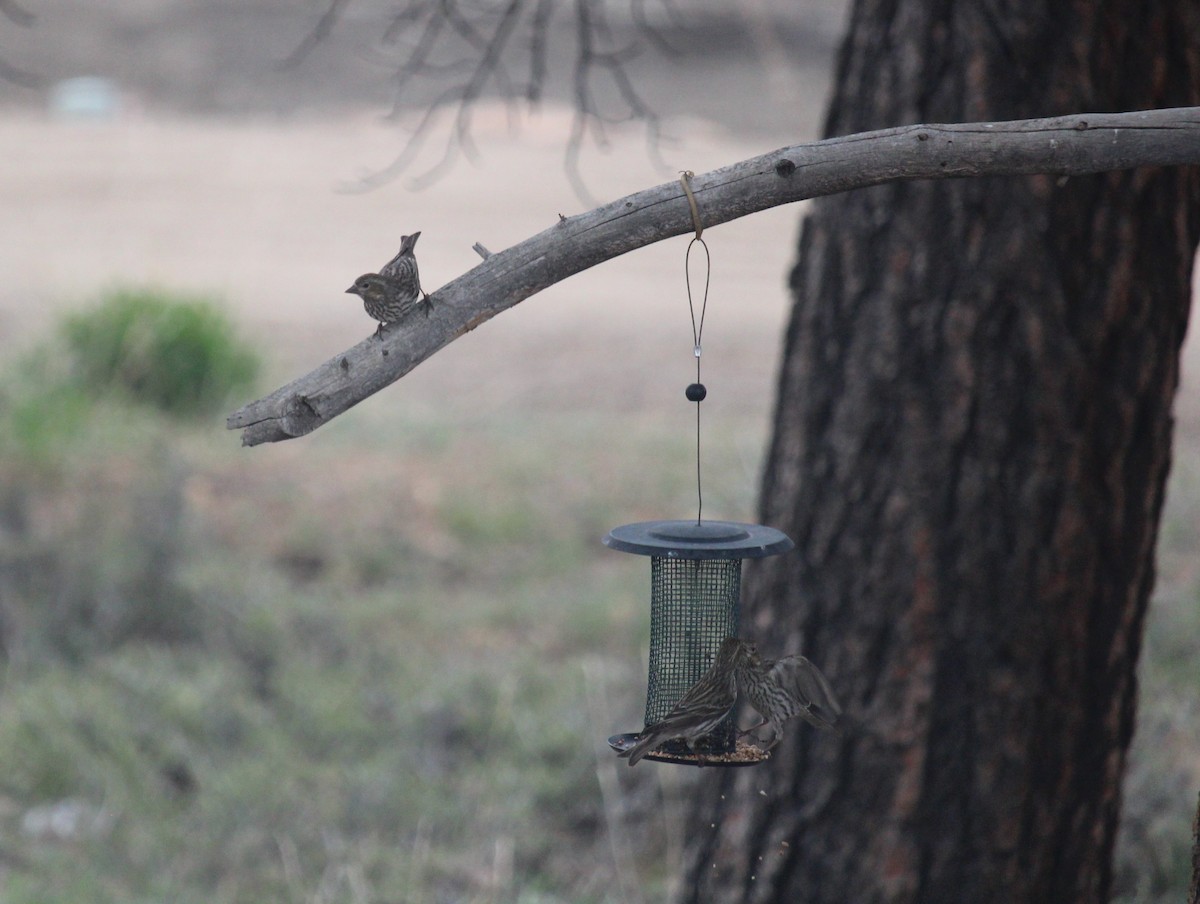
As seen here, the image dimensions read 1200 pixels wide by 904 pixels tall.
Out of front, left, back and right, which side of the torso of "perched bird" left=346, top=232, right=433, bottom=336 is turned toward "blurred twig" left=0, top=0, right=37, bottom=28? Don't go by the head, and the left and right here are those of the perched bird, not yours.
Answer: right

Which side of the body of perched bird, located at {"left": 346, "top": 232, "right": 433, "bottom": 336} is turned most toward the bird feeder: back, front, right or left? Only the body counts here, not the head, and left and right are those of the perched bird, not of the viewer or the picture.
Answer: back

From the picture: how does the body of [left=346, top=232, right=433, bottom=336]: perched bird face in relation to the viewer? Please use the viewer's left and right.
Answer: facing the viewer and to the left of the viewer

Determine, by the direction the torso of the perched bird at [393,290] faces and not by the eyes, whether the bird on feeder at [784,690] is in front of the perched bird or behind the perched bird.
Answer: behind

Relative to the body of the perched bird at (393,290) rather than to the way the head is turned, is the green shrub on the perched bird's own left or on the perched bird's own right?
on the perched bird's own right
